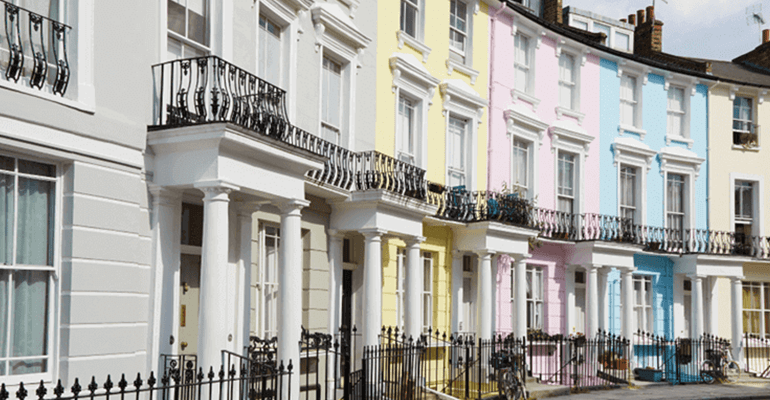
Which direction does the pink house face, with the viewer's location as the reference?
facing the viewer and to the right of the viewer

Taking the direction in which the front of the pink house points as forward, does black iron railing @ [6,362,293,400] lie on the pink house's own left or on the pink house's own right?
on the pink house's own right

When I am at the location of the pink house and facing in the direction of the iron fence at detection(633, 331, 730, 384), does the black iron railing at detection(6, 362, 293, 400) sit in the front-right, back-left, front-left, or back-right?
back-right

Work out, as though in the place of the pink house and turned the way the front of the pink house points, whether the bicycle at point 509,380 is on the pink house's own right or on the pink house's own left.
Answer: on the pink house's own right
